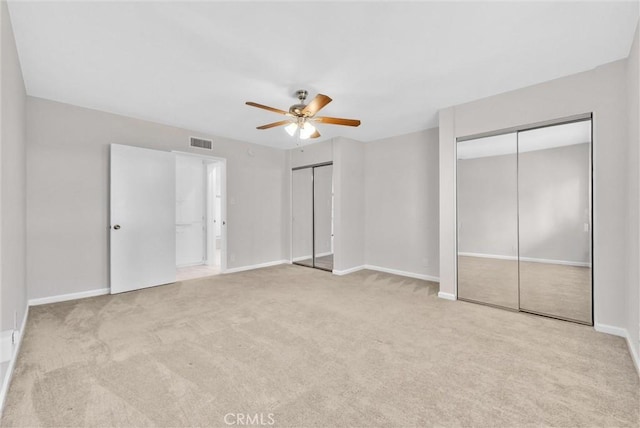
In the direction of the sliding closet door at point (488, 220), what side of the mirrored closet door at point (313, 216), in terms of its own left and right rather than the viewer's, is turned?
left

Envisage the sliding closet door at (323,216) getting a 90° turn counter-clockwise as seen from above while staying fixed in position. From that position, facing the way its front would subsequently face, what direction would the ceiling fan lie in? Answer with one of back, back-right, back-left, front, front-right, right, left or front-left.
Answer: front-right

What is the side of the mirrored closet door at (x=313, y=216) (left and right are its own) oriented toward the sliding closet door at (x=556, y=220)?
left

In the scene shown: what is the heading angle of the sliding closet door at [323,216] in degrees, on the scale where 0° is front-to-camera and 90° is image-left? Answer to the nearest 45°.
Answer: approximately 45°

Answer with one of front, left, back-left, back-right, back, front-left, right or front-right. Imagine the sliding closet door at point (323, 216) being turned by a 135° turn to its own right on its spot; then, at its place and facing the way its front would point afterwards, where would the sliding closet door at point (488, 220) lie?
back-right

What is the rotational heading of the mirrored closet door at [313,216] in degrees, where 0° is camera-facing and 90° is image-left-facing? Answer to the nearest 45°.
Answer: approximately 45°

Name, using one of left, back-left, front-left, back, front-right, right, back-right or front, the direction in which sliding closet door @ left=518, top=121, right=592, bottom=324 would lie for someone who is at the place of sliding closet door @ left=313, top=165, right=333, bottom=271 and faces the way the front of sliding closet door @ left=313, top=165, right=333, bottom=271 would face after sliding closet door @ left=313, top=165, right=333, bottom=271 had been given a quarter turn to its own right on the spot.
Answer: back

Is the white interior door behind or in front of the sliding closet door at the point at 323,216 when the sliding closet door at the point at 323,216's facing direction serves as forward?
in front

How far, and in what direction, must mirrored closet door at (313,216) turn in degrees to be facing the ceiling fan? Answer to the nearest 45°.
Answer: approximately 45° to its left
